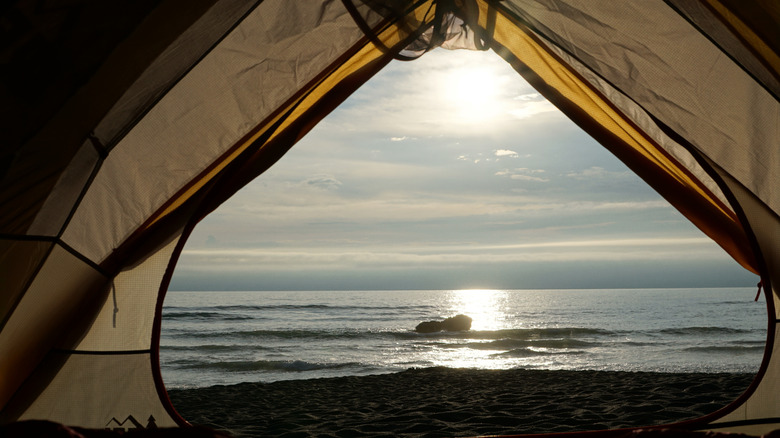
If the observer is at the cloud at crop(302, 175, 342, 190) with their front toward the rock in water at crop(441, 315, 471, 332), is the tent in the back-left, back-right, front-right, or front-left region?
front-right

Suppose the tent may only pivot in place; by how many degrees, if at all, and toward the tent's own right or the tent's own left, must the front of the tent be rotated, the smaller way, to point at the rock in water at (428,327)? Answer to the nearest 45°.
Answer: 0° — it already faces it

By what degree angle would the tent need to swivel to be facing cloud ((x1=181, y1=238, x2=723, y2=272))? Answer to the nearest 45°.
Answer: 0° — it already faces it

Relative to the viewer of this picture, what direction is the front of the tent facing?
facing away from the viewer

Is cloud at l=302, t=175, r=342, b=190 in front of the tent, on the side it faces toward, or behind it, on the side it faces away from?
in front

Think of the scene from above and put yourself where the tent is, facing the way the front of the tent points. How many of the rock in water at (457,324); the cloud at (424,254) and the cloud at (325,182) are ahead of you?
3

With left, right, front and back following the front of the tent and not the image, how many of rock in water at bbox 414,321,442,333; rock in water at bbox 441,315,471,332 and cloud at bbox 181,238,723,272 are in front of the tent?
3

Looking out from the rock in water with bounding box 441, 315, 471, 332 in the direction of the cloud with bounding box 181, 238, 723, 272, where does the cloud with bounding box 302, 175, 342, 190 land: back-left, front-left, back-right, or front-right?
front-left

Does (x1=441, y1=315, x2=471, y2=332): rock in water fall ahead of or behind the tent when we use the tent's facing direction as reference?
ahead
